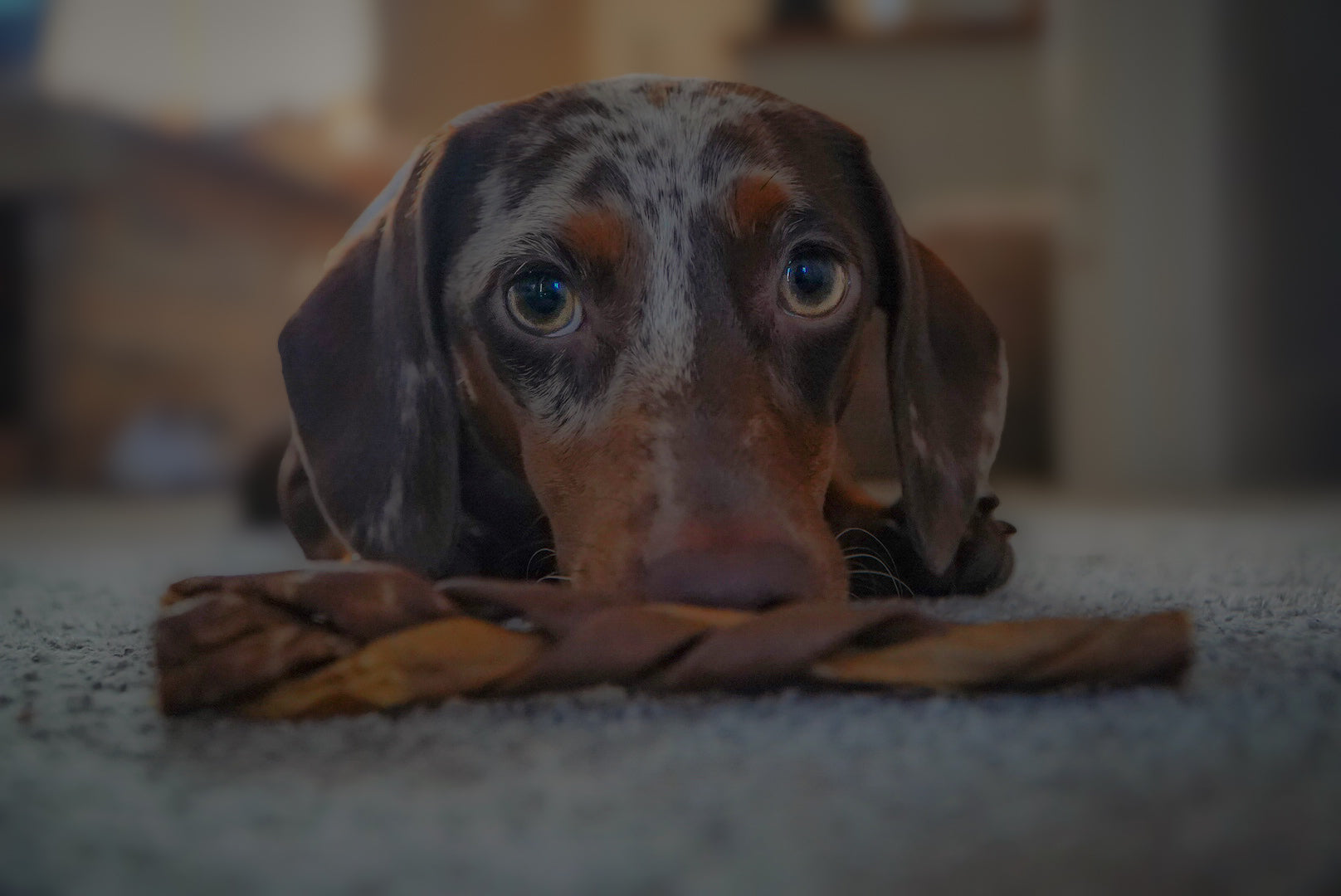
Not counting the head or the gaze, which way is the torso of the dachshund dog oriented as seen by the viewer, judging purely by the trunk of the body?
toward the camera
